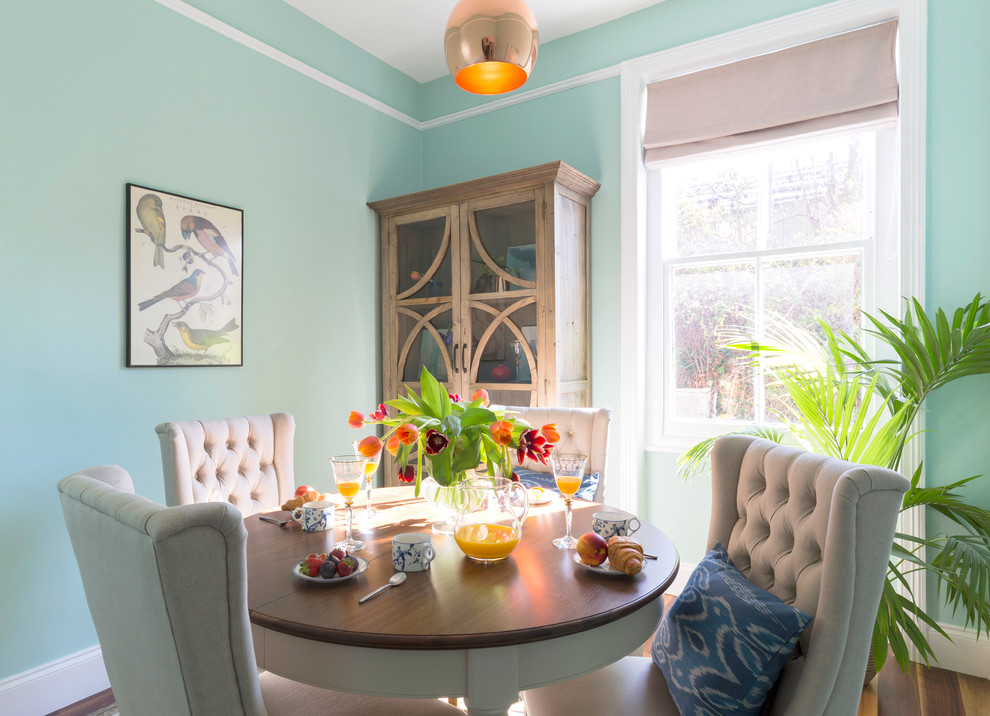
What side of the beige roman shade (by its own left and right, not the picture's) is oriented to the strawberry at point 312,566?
front

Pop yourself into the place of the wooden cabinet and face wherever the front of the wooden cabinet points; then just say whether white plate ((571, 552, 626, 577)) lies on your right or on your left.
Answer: on your left

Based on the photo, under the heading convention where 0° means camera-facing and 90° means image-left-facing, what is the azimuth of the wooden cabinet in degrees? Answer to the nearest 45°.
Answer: approximately 45°

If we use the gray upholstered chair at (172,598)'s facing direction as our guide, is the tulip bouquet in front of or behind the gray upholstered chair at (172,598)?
in front

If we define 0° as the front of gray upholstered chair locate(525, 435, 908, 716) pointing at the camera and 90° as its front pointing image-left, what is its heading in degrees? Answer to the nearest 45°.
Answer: approximately 45°

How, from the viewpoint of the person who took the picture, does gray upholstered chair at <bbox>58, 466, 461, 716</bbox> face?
facing away from the viewer and to the right of the viewer

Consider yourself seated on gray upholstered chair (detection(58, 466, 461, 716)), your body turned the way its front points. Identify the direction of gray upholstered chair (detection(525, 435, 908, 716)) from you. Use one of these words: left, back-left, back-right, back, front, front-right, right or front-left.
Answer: front-right

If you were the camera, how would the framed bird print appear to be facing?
facing the viewer and to the right of the viewer

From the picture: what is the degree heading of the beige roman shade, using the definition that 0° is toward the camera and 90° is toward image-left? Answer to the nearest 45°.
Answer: approximately 45°

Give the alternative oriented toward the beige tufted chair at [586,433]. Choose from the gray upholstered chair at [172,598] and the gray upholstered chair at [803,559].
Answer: the gray upholstered chair at [172,598]

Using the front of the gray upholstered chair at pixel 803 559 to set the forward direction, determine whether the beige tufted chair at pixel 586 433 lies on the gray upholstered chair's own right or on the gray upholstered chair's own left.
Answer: on the gray upholstered chair's own right

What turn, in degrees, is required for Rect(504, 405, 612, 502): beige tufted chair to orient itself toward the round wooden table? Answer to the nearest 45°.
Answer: approximately 45° to its left
